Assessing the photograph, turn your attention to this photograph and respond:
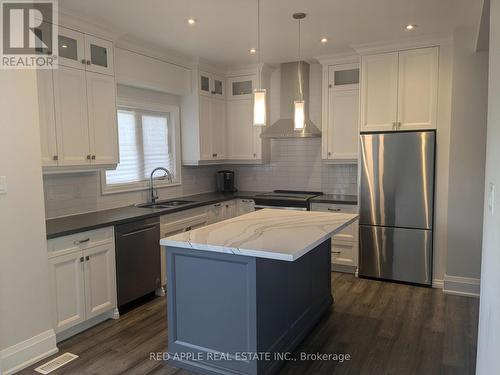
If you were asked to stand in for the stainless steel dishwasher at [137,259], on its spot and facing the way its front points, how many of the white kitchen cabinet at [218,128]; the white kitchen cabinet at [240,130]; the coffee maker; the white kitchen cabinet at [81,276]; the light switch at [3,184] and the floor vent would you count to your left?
3

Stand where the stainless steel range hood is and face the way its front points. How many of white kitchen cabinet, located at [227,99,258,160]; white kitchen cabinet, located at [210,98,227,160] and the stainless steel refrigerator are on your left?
1

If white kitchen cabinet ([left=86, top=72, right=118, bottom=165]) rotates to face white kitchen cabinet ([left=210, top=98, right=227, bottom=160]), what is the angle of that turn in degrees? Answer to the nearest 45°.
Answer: approximately 90° to its left

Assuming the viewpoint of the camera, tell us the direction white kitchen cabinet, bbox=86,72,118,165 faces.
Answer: facing the viewer and to the right of the viewer

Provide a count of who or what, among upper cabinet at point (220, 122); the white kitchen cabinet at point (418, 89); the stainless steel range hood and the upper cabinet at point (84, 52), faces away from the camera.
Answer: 0

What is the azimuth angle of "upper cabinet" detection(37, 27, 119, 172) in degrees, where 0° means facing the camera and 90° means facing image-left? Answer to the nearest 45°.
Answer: approximately 315°

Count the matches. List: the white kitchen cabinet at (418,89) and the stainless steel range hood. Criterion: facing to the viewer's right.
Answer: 0

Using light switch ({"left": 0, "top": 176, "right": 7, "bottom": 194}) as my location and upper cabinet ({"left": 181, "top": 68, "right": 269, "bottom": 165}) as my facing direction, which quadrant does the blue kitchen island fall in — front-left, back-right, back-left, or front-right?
front-right

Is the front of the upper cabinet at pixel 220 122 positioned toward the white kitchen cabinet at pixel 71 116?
no

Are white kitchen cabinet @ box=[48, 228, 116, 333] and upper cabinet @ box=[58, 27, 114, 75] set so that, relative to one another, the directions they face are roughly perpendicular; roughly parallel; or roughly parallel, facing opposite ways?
roughly parallel

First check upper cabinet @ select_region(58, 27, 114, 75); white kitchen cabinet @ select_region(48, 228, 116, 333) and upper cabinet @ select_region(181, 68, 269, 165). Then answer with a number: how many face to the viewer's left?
0

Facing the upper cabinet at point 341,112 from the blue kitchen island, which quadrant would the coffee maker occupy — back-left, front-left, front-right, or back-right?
front-left

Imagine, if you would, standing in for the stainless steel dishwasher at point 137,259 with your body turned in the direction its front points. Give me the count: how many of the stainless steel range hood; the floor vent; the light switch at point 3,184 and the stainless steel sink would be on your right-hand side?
2

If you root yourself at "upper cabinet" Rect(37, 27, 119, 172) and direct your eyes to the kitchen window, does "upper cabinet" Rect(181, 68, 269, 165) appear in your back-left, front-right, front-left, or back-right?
front-right

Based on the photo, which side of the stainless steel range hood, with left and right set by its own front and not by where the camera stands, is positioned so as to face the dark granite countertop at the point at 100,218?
front

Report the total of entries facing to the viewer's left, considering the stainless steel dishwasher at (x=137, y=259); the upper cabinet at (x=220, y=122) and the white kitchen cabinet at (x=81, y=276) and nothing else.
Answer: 0

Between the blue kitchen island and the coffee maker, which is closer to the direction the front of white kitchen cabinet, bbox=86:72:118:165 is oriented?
the blue kitchen island

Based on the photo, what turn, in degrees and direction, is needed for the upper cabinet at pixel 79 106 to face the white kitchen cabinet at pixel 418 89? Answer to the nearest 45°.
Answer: approximately 45° to its left

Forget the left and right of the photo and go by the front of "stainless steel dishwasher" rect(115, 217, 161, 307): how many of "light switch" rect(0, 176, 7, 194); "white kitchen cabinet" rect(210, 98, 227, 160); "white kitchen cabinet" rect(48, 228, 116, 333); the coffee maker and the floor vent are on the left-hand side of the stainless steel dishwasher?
2

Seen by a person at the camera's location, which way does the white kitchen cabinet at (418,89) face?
facing the viewer
